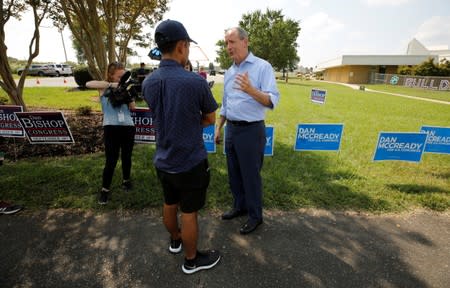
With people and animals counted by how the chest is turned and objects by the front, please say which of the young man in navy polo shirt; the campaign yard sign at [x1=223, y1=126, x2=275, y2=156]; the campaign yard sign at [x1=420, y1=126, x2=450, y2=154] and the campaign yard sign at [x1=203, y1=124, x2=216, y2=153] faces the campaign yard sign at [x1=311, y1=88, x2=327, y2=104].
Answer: the young man in navy polo shirt

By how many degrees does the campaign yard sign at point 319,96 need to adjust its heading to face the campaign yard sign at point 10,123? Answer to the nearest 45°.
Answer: approximately 45° to its right

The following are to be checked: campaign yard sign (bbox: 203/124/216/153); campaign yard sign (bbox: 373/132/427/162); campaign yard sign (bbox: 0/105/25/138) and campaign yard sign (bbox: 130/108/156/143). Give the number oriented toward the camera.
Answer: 4

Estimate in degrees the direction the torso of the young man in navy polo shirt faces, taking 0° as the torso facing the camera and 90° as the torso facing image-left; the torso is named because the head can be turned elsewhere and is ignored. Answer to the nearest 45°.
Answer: approximately 225°

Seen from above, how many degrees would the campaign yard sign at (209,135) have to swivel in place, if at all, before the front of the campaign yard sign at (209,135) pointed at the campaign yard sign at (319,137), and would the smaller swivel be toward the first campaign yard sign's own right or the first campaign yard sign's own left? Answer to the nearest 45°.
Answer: approximately 90° to the first campaign yard sign's own left

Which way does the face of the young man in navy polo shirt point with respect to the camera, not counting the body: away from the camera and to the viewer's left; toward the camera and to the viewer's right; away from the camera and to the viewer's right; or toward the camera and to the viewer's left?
away from the camera and to the viewer's right

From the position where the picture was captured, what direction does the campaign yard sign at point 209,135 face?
facing the viewer

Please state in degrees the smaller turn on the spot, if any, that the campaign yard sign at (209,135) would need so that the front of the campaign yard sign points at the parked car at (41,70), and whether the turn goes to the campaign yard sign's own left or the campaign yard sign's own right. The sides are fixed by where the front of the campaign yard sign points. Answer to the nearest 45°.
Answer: approximately 135° to the campaign yard sign's own right

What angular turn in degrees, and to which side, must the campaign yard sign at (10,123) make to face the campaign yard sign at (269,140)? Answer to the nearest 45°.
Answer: approximately 45° to its left

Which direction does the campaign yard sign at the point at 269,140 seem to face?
toward the camera

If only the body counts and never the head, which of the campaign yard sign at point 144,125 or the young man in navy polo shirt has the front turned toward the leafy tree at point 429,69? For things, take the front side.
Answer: the young man in navy polo shirt

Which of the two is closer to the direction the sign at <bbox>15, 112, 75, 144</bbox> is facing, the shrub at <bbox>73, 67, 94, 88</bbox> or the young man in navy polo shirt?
the young man in navy polo shirt

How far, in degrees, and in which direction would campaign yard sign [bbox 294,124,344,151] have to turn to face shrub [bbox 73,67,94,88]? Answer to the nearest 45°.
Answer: approximately 135° to its right

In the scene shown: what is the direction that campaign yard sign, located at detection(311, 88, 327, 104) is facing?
toward the camera

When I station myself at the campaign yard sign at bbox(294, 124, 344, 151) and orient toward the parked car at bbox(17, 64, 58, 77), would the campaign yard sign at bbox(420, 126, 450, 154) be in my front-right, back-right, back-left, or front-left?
back-right

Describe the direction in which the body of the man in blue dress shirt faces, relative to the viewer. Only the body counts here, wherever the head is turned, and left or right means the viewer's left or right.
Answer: facing the viewer and to the left of the viewer

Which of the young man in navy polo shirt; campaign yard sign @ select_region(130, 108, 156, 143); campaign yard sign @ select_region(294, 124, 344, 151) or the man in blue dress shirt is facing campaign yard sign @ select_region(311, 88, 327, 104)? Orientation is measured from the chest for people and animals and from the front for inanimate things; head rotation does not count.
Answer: the young man in navy polo shirt

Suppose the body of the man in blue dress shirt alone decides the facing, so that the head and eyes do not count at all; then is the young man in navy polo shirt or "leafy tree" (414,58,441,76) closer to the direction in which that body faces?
the young man in navy polo shirt
